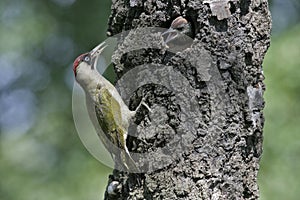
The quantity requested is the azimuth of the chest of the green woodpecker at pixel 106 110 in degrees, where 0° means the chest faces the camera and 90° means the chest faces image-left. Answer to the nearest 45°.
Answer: approximately 270°
